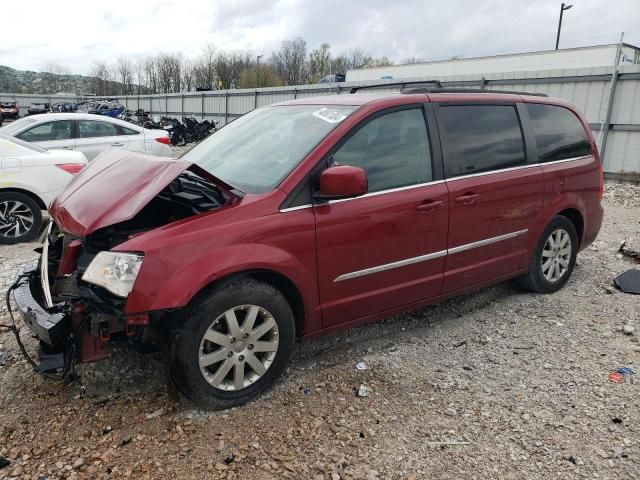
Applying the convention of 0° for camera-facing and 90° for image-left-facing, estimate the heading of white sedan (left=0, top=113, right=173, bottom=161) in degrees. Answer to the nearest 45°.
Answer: approximately 90°

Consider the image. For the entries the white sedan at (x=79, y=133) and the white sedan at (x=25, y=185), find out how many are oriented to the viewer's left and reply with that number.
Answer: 2

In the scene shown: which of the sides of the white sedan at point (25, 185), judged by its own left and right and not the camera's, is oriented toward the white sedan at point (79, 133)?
right

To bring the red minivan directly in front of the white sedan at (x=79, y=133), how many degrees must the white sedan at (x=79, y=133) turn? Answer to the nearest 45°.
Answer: approximately 90° to its left

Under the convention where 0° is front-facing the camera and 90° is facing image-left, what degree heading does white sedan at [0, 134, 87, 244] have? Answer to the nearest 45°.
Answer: approximately 90°

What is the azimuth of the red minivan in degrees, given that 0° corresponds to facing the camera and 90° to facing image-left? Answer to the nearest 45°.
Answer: approximately 45°

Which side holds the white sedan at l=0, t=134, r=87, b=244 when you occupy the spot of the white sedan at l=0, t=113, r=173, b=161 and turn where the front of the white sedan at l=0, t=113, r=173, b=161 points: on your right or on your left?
on your left
